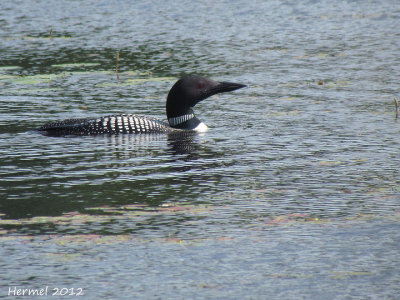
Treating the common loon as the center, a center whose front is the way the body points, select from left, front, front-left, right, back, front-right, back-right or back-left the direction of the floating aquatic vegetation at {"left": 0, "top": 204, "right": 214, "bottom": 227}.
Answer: right

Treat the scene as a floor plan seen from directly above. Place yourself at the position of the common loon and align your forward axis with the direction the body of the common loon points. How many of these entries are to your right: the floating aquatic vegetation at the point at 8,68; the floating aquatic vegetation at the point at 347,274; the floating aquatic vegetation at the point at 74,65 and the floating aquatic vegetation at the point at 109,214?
2

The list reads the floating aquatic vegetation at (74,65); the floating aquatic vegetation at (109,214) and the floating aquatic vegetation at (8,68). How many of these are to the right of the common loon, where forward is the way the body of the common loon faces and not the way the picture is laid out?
1

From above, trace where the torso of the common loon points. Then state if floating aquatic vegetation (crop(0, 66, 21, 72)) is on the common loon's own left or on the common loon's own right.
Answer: on the common loon's own left

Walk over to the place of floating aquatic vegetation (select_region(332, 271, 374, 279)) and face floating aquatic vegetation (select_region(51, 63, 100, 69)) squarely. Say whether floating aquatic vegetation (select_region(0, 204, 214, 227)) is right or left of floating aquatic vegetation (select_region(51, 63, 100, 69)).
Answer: left

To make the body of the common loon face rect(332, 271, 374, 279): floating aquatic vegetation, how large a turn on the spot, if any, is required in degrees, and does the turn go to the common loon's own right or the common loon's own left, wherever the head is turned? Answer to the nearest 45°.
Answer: approximately 90° to the common loon's own right

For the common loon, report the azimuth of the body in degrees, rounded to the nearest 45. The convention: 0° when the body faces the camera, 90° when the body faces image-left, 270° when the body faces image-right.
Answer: approximately 270°

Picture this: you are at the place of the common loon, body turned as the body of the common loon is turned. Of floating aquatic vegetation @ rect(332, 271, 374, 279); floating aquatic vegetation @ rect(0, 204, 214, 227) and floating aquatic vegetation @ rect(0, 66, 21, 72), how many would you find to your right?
2

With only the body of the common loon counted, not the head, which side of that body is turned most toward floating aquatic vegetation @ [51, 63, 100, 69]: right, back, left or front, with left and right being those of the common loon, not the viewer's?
left
